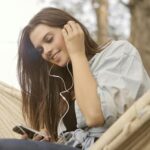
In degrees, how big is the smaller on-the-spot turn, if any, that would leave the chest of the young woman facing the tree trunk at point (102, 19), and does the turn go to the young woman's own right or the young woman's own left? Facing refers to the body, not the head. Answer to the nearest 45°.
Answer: approximately 135° to the young woman's own right

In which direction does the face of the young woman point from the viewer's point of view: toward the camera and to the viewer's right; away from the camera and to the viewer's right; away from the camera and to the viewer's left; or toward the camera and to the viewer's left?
toward the camera and to the viewer's left

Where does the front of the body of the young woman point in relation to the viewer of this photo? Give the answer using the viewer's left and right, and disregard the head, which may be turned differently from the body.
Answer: facing the viewer and to the left of the viewer

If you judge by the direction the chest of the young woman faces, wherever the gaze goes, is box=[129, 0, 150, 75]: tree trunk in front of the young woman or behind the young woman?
behind
